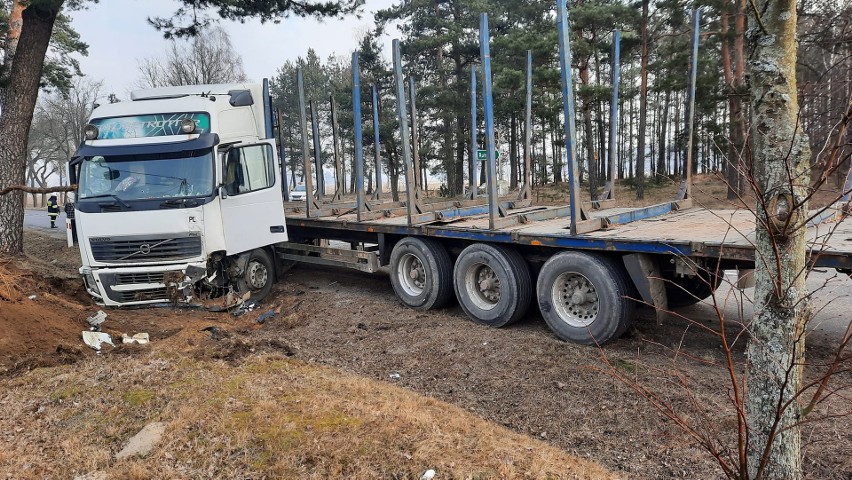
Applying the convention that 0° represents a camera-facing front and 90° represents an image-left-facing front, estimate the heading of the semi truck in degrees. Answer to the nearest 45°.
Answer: approximately 45°

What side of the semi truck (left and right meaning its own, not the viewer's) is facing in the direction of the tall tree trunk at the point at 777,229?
left

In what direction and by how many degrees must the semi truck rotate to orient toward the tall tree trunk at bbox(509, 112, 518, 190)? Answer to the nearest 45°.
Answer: approximately 135° to its right

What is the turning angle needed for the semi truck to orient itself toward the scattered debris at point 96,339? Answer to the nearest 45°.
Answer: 0° — it already faces it

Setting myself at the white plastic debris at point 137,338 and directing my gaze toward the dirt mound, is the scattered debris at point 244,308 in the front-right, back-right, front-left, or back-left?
back-right

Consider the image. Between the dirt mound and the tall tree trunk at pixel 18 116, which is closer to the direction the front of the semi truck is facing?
the dirt mound

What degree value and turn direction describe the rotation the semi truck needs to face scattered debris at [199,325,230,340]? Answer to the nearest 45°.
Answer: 0° — it already faces it

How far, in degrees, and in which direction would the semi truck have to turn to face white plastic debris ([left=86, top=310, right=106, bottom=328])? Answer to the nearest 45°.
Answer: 0° — it already faces it
